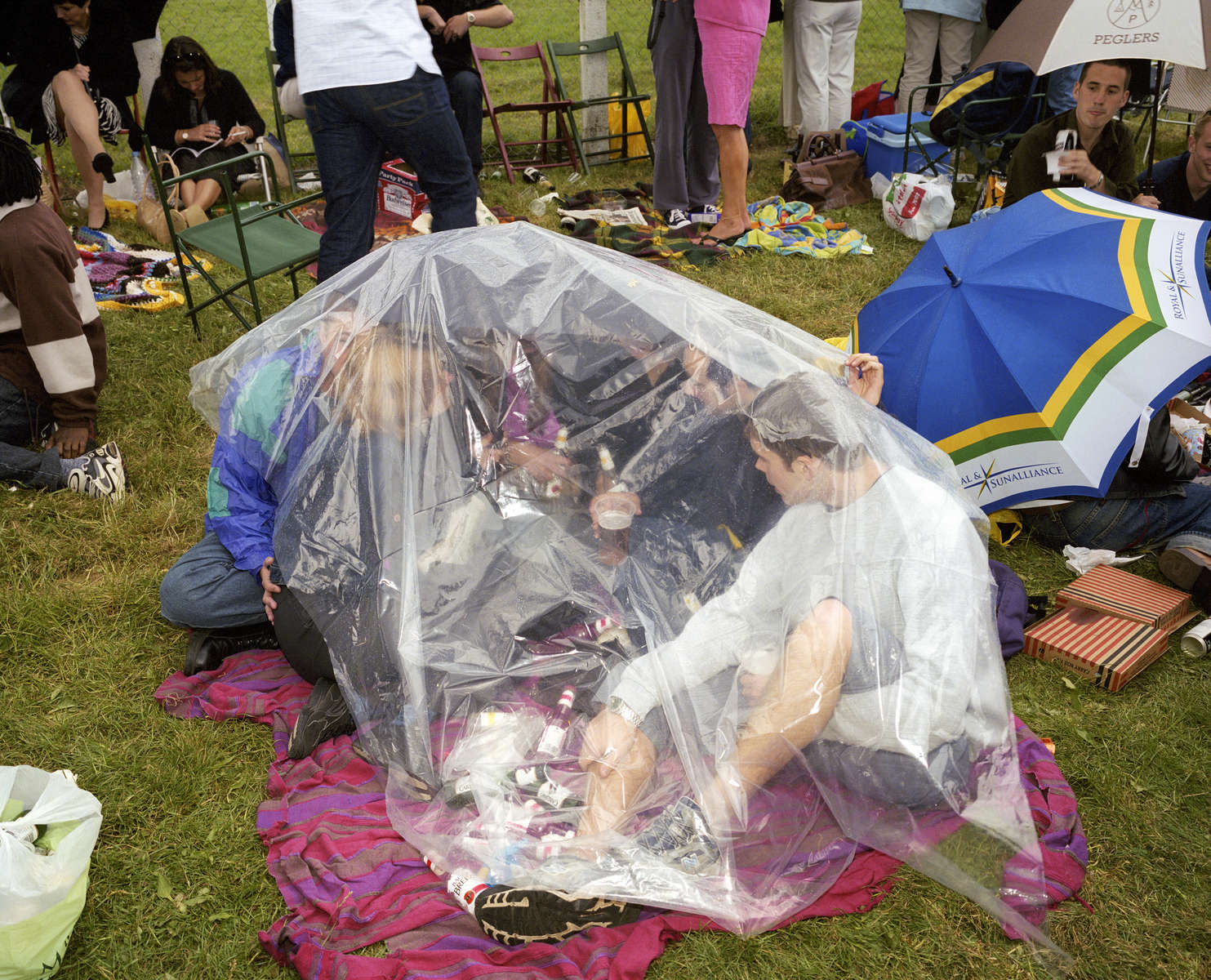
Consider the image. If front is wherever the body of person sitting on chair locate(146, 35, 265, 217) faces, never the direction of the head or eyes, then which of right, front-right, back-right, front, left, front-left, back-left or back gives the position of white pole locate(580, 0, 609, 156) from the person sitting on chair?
left

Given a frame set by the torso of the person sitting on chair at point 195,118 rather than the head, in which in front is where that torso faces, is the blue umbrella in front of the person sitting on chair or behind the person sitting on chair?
in front

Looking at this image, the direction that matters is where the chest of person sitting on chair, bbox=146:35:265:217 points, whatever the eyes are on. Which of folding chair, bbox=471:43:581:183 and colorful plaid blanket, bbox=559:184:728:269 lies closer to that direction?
the colorful plaid blanket

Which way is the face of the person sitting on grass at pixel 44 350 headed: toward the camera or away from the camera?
away from the camera

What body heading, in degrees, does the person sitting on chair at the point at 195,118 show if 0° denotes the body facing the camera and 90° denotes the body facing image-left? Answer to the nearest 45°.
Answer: approximately 0°

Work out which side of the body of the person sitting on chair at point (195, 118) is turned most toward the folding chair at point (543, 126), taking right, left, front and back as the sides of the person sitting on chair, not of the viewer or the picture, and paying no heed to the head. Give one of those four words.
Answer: left

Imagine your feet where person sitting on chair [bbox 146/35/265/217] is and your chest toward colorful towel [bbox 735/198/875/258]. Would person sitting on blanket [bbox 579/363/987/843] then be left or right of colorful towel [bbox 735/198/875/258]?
right

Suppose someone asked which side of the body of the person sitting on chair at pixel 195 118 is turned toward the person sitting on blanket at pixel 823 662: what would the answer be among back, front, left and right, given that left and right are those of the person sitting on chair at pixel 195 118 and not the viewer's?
front

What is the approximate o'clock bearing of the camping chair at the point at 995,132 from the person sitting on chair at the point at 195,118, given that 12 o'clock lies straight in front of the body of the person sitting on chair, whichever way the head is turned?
The camping chair is roughly at 10 o'clock from the person sitting on chair.

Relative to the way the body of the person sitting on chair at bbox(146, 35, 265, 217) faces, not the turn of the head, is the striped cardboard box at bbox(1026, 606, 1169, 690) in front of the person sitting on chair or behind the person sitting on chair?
in front

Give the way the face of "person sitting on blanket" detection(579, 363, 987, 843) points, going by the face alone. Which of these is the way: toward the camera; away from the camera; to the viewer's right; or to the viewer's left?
to the viewer's left

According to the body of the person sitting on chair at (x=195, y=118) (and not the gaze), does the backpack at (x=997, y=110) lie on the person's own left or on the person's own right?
on the person's own left

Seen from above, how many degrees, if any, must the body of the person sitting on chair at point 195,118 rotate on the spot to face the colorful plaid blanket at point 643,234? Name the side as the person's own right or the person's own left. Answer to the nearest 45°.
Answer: approximately 45° to the person's own left
